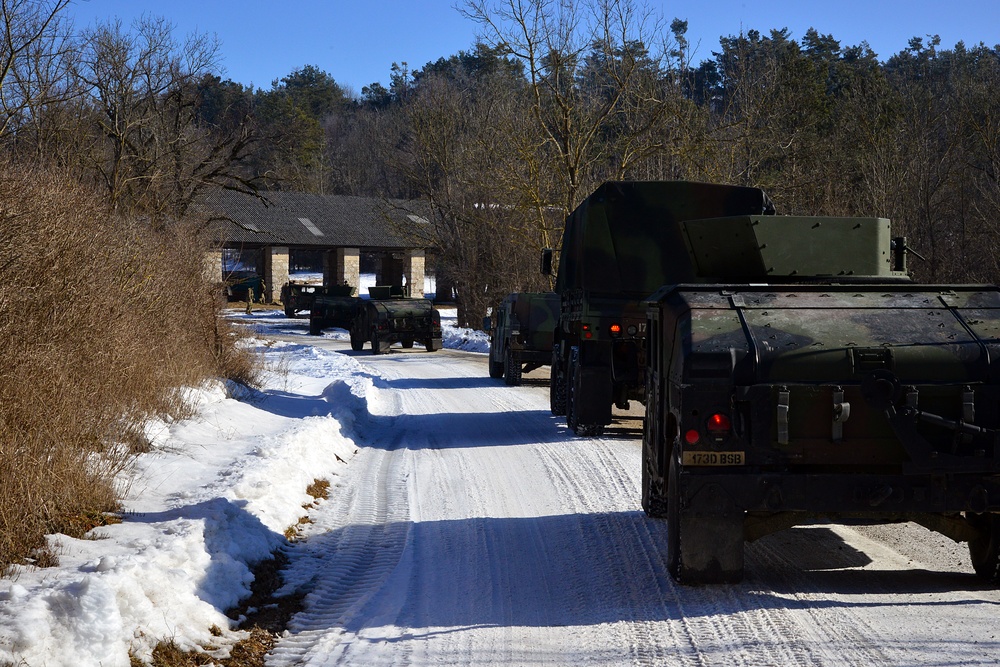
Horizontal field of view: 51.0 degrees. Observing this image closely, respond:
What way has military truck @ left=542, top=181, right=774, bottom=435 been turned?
away from the camera

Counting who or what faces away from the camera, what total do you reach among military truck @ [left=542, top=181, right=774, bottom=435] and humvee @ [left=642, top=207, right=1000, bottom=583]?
2

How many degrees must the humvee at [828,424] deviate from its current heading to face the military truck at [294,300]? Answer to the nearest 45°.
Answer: approximately 45° to its left

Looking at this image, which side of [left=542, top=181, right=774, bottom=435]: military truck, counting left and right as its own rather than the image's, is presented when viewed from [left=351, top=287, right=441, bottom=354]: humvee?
front

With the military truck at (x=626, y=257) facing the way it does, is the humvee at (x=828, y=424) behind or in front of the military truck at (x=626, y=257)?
behind

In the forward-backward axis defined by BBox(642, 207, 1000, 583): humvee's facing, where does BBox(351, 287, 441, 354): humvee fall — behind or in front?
in front

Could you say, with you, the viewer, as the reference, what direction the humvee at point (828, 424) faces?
facing away from the viewer

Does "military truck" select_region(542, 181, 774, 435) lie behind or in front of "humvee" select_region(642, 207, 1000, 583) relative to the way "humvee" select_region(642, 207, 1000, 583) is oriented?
in front

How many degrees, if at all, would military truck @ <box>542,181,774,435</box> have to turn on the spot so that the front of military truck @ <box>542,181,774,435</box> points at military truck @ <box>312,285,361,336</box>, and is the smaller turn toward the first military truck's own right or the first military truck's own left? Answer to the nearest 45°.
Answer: approximately 45° to the first military truck's own left

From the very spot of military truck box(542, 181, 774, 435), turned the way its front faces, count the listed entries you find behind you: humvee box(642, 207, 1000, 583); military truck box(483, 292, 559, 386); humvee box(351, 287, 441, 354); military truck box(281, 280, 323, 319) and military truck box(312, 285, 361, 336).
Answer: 1
